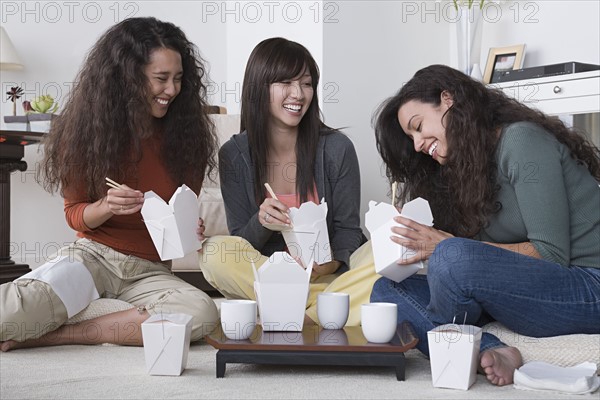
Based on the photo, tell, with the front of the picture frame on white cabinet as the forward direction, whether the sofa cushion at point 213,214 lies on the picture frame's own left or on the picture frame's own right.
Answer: on the picture frame's own right

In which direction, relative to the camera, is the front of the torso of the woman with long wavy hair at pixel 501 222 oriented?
to the viewer's left

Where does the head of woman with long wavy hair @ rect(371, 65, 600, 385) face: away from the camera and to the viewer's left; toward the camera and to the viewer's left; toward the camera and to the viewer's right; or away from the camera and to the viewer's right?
toward the camera and to the viewer's left

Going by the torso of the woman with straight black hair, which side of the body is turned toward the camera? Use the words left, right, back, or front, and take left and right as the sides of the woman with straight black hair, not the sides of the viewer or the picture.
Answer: front

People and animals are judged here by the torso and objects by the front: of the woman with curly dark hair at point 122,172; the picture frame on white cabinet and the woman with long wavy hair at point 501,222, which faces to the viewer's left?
the woman with long wavy hair

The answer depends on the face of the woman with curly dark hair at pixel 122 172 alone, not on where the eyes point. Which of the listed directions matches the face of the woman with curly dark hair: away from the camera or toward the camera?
toward the camera

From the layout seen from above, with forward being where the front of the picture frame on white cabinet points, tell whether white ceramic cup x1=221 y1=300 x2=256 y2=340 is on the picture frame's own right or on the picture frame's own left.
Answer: on the picture frame's own right

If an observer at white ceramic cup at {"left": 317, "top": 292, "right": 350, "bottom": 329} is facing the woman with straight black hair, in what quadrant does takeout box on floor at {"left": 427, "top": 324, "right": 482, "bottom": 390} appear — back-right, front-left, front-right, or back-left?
back-right

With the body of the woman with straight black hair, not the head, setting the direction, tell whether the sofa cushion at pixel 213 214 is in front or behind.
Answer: behind

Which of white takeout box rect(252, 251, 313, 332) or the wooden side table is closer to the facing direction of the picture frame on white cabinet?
the white takeout box

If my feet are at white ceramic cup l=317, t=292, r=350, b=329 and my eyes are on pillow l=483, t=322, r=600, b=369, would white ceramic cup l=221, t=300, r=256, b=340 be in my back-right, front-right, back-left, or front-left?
back-right

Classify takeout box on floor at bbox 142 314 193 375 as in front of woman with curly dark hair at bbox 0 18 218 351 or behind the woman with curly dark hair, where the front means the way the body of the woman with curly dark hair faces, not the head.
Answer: in front

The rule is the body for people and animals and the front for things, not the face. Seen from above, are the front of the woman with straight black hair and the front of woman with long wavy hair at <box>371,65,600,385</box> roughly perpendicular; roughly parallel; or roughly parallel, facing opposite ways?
roughly perpendicular

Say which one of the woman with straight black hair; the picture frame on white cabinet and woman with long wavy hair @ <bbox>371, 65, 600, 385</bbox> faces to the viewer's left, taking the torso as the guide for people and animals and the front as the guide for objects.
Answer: the woman with long wavy hair

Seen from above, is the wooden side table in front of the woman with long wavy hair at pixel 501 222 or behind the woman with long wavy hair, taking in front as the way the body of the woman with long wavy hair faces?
in front

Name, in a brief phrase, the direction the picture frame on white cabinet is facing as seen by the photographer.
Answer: facing the viewer and to the right of the viewer

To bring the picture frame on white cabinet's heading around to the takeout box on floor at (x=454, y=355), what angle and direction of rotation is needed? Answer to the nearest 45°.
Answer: approximately 45° to its right
